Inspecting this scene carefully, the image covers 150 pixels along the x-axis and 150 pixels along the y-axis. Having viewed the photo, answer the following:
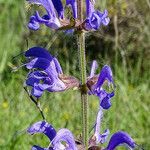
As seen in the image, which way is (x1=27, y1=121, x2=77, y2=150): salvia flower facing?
to the viewer's left

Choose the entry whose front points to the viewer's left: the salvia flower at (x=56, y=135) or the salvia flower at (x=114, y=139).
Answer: the salvia flower at (x=56, y=135)

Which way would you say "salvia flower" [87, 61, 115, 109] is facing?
to the viewer's right

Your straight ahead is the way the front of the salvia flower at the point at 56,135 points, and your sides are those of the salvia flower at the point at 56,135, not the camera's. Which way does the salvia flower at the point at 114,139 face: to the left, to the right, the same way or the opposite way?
the opposite way

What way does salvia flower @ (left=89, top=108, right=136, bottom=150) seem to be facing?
to the viewer's right

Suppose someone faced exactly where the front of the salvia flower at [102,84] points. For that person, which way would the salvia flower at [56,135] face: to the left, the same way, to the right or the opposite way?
the opposite way
